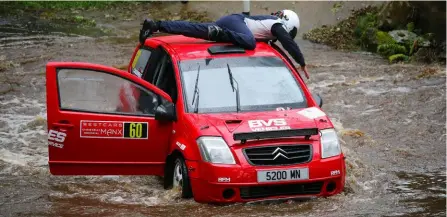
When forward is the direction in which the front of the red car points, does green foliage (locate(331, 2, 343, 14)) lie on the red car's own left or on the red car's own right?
on the red car's own left

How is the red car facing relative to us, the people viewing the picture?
facing the viewer and to the right of the viewer
